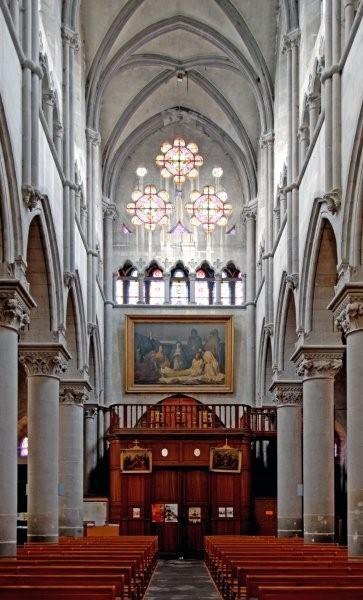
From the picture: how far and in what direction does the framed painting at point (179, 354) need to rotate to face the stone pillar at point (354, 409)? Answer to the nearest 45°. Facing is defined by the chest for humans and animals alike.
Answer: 0° — it already faces it

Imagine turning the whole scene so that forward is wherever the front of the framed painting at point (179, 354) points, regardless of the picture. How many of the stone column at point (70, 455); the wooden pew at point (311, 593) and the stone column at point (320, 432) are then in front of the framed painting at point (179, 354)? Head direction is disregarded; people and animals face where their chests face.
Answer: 3

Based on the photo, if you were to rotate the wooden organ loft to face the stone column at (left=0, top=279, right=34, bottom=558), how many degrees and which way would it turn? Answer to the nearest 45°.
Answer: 0° — it already faces it

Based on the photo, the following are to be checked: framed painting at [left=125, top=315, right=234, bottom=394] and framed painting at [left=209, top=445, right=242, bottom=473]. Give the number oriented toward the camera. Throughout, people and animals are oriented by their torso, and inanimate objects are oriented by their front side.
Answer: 2

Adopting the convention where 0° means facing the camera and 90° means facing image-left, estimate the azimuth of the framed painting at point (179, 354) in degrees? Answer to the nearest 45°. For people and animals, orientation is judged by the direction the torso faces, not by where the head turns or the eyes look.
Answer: approximately 0°
